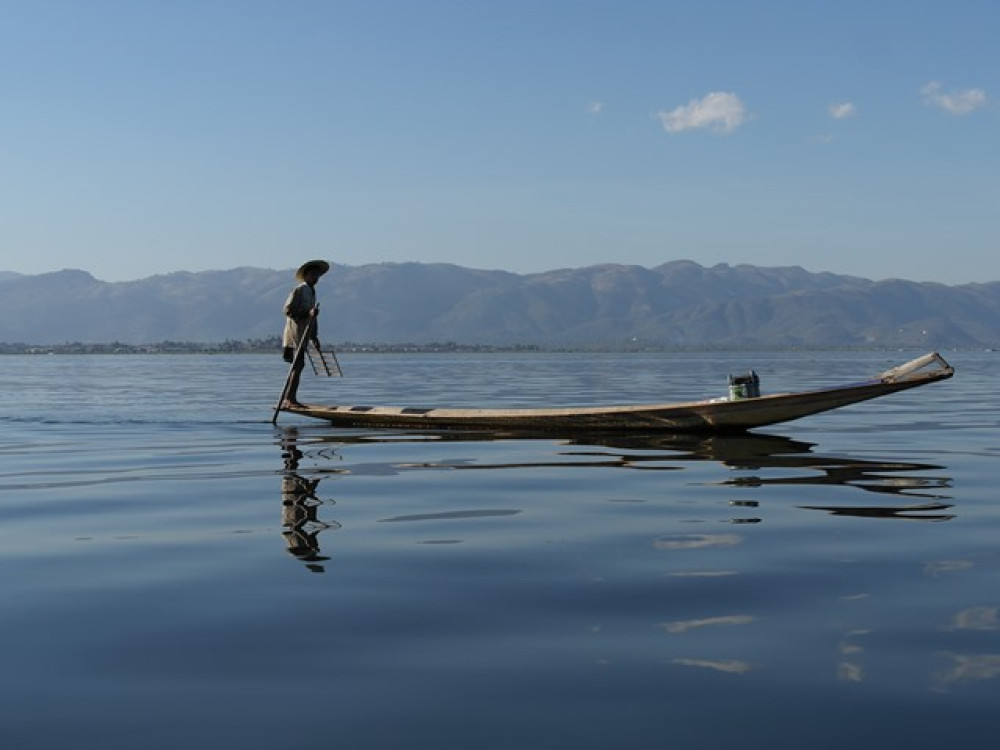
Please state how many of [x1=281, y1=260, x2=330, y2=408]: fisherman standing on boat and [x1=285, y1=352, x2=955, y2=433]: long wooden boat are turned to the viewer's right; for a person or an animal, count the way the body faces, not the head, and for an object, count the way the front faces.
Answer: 2

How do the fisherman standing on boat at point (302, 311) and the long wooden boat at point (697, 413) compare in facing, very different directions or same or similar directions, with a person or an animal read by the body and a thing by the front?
same or similar directions

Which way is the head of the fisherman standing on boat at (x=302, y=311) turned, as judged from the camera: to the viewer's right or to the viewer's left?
to the viewer's right

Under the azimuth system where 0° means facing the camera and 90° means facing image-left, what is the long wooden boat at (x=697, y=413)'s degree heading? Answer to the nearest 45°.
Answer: approximately 270°

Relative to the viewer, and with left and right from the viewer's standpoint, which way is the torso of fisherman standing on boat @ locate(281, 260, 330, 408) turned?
facing to the right of the viewer
